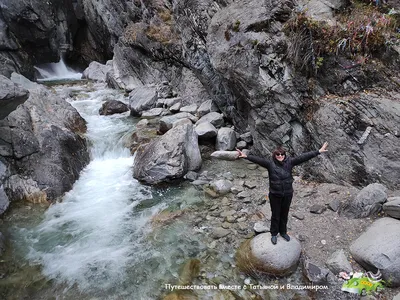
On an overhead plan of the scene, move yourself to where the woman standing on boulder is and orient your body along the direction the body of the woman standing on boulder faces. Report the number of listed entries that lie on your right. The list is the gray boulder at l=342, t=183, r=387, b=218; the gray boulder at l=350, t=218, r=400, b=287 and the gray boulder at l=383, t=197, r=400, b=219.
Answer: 0

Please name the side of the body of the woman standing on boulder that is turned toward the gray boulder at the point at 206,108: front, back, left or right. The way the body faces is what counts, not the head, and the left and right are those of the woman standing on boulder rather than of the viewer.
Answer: back

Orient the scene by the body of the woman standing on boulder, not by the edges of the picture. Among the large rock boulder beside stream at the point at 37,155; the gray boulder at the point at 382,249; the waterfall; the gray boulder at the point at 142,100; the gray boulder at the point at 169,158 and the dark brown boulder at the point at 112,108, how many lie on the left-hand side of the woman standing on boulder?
1

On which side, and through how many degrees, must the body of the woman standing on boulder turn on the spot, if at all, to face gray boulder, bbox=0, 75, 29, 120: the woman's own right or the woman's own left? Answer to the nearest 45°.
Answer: approximately 90° to the woman's own right

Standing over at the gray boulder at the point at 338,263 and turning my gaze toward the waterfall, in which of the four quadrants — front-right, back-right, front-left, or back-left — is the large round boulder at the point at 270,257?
front-left

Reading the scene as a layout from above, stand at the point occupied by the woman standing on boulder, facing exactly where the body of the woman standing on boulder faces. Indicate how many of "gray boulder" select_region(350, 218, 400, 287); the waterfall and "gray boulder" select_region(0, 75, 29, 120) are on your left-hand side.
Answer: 1

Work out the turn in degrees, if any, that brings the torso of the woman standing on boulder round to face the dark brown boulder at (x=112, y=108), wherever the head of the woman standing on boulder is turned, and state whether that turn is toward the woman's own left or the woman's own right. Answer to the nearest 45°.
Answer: approximately 135° to the woman's own right

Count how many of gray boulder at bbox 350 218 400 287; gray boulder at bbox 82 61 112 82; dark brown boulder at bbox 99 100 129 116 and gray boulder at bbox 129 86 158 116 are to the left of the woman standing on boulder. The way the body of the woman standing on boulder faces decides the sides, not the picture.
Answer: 1

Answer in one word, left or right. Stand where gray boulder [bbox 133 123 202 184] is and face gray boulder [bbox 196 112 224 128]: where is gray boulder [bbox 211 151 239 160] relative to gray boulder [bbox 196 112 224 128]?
right

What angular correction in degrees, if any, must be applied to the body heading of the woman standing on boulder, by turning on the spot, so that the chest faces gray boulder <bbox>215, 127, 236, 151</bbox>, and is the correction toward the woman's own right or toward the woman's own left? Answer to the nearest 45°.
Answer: approximately 180°

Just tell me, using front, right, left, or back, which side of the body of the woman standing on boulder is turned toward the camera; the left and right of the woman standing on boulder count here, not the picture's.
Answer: front

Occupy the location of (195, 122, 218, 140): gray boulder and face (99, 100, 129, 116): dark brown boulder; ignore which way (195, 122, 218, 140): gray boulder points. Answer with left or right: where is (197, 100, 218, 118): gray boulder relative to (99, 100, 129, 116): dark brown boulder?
right

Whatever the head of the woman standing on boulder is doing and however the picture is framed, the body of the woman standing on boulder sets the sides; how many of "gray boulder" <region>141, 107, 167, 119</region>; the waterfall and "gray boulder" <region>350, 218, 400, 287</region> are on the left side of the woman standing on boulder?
1

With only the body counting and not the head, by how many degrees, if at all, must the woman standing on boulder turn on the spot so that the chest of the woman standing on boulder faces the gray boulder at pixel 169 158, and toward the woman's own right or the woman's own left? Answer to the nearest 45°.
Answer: approximately 135° to the woman's own right
